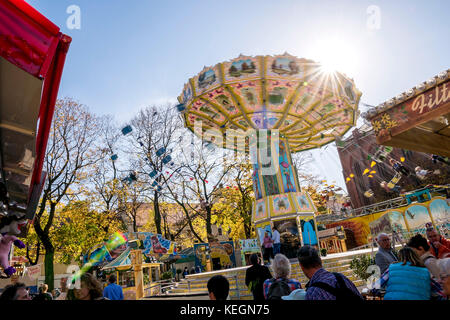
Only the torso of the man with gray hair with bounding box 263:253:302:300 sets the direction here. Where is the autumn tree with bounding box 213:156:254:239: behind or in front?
in front

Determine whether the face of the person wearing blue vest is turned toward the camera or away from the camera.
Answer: away from the camera

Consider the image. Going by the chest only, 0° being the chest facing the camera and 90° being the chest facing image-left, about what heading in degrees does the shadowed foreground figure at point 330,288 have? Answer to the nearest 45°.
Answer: approximately 135°

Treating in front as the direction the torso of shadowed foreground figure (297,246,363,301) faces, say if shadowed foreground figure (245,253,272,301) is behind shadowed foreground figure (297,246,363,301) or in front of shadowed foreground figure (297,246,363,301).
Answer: in front

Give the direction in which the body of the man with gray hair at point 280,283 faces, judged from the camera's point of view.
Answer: away from the camera

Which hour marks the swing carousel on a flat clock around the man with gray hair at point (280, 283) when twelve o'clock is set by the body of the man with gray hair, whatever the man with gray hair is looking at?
The swing carousel is roughly at 12 o'clock from the man with gray hair.

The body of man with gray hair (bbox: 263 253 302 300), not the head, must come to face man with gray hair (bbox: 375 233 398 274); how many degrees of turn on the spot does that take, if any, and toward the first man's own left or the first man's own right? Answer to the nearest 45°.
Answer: approximately 45° to the first man's own right

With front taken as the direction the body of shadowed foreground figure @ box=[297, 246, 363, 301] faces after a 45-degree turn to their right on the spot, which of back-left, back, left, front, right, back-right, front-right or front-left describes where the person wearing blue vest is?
front-right

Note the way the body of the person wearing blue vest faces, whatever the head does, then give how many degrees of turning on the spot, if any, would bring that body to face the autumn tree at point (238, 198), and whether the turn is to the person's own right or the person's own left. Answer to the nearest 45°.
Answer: approximately 45° to the person's own left

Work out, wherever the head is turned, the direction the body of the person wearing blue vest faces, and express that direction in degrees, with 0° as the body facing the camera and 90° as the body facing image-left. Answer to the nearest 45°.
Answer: approximately 180°

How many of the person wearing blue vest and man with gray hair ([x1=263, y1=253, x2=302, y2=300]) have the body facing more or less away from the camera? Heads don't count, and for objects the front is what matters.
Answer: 2
